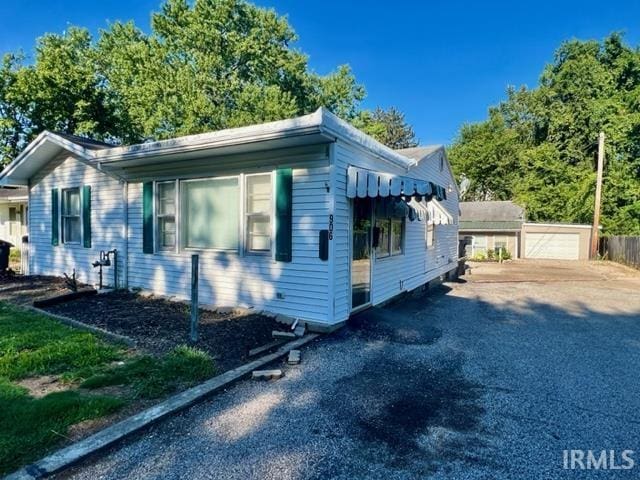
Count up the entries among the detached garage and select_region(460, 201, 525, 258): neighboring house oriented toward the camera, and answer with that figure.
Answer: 2

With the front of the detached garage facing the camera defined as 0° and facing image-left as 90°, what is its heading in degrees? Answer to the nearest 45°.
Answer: approximately 0°

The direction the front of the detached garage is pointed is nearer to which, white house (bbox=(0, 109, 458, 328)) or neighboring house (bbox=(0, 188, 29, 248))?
the white house

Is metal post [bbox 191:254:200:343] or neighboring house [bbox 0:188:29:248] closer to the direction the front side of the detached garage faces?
the metal post

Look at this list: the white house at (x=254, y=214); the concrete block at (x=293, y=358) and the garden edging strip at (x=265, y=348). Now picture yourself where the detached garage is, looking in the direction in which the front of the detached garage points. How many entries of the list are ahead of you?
3

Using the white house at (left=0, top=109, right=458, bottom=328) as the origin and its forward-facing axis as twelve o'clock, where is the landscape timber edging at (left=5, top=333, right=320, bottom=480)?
The landscape timber edging is roughly at 11 o'clock from the white house.
